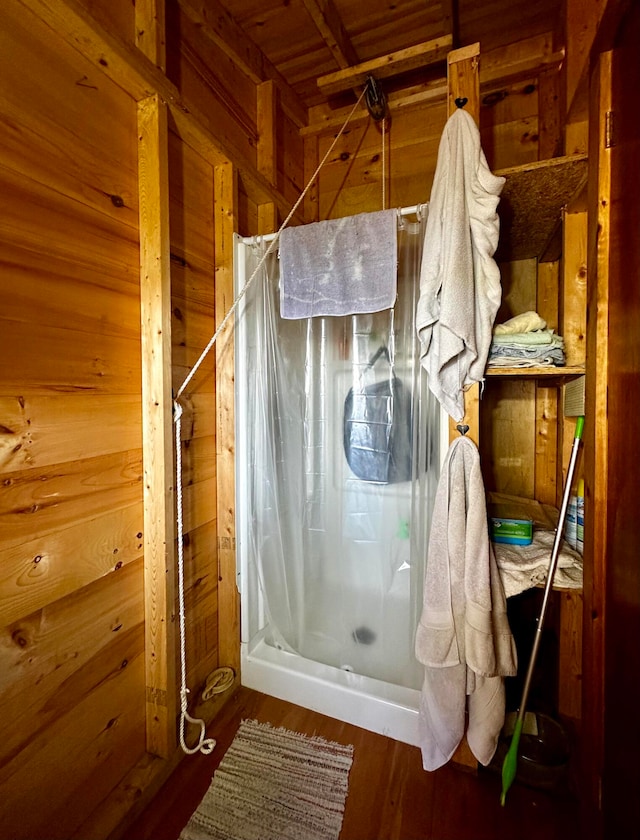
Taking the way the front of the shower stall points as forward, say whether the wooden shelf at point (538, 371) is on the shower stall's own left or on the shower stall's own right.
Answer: on the shower stall's own left

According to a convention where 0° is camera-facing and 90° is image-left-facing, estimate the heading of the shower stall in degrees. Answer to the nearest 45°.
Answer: approximately 45°

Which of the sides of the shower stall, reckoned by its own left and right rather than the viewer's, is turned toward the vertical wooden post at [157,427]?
front

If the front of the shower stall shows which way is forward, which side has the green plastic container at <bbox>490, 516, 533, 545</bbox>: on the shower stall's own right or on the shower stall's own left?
on the shower stall's own left
